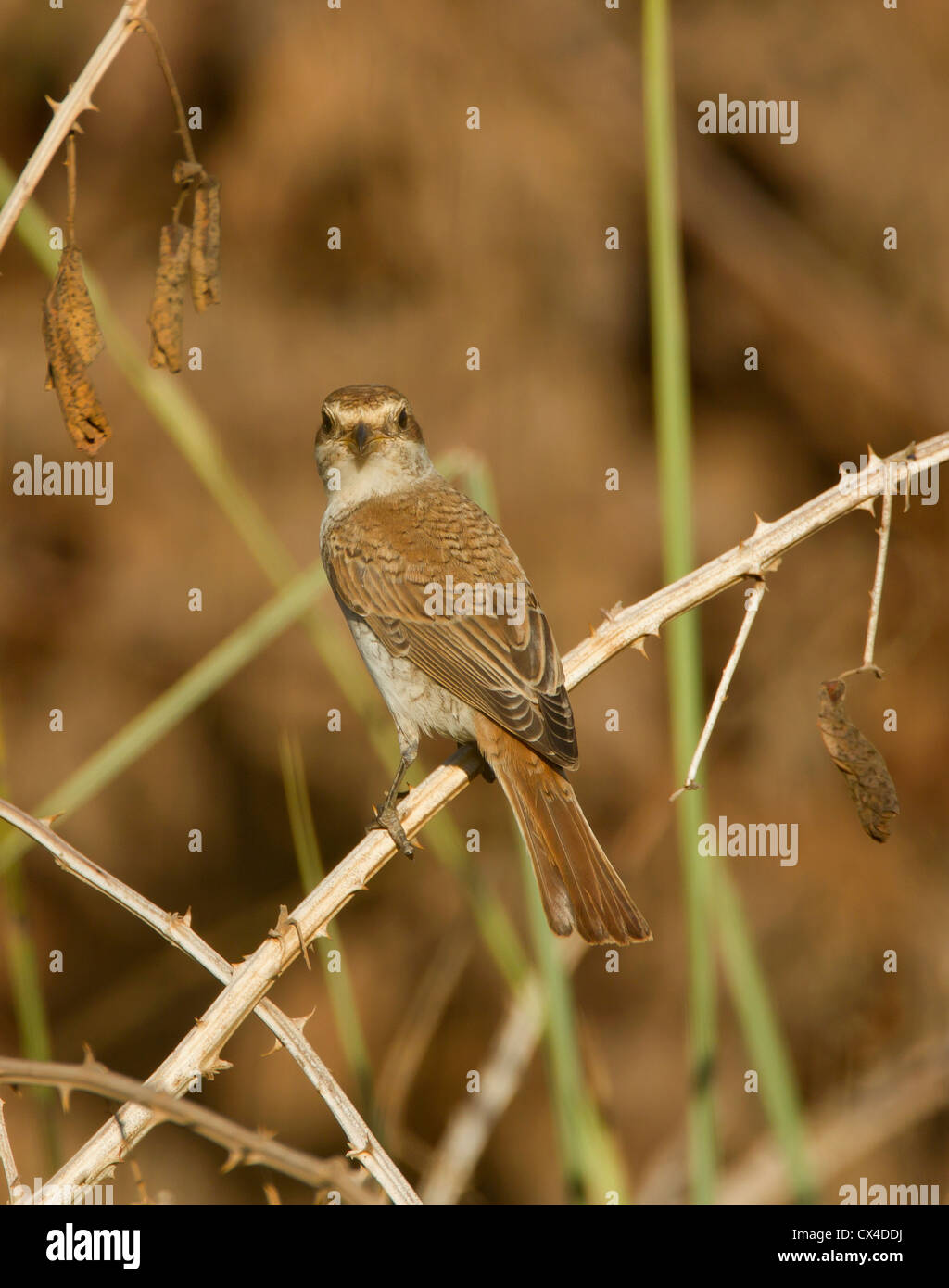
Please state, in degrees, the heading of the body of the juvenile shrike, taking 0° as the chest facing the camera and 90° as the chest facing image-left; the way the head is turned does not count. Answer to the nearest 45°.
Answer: approximately 135°

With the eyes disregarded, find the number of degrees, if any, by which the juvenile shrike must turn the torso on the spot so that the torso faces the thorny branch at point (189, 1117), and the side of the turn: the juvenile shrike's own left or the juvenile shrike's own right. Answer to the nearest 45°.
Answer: approximately 135° to the juvenile shrike's own left

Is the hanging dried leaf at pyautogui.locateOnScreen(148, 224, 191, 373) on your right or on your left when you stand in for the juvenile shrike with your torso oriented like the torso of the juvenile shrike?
on your left
